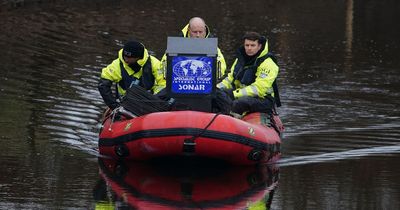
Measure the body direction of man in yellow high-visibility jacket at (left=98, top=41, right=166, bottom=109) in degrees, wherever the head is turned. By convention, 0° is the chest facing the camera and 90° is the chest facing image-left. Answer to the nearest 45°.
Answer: approximately 0°

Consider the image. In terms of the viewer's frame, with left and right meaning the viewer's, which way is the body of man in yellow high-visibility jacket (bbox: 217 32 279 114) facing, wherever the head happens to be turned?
facing the viewer and to the left of the viewer

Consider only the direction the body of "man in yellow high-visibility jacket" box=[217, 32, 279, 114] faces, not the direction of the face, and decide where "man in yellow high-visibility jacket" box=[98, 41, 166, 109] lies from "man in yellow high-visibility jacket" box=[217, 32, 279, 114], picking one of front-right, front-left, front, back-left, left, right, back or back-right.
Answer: front-right

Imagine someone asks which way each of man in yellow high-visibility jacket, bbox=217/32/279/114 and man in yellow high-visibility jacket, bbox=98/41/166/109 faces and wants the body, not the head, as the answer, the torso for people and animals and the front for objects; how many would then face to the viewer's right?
0

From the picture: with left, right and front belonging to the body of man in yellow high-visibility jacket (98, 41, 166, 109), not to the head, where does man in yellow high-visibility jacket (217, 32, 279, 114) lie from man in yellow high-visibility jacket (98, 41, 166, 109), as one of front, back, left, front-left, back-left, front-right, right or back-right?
left
